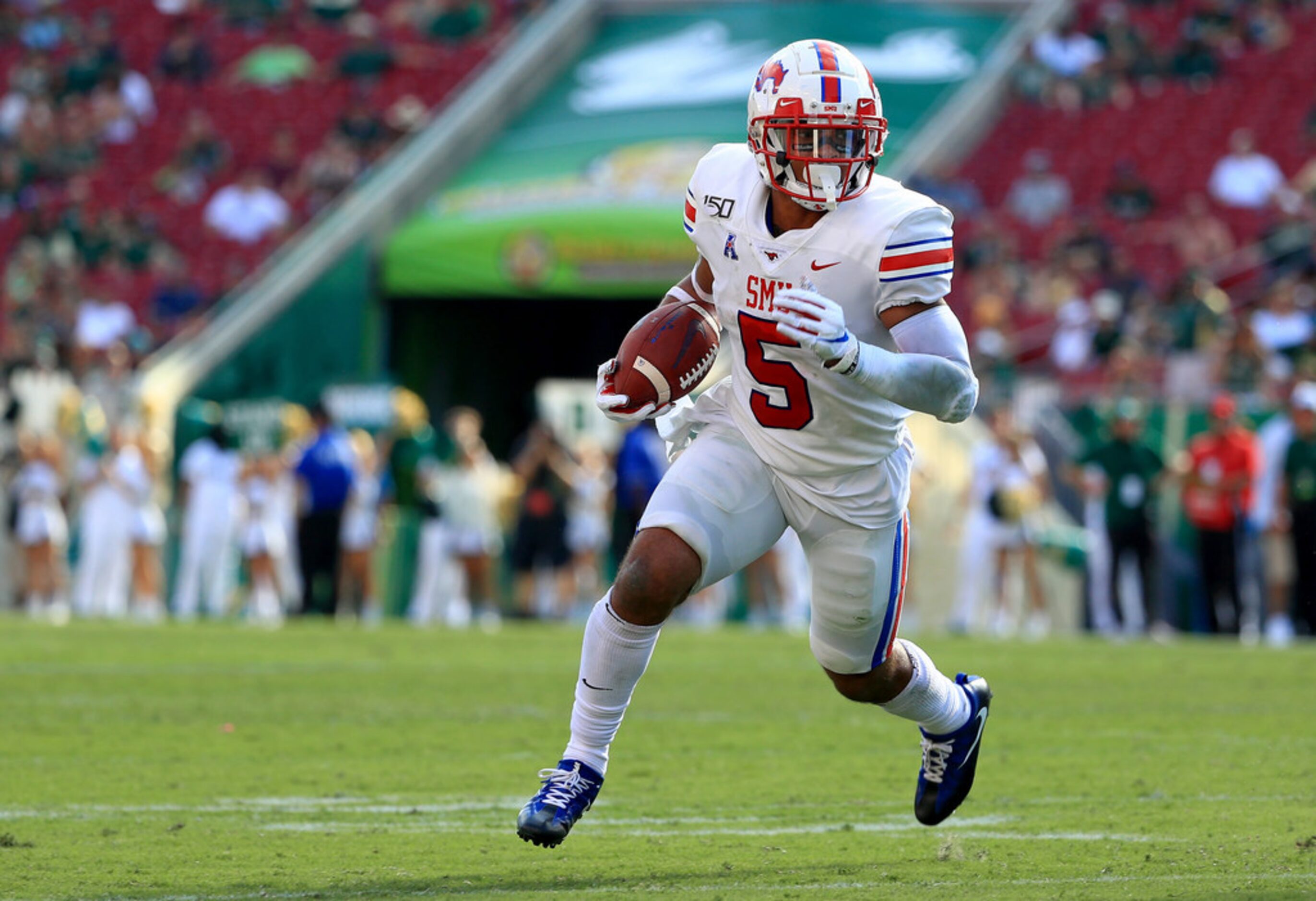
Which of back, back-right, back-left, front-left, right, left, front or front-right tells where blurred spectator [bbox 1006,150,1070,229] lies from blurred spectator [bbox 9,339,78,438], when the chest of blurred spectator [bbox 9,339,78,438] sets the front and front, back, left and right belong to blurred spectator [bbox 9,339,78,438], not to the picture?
left

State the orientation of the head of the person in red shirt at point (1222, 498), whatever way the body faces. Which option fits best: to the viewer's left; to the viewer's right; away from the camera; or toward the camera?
toward the camera

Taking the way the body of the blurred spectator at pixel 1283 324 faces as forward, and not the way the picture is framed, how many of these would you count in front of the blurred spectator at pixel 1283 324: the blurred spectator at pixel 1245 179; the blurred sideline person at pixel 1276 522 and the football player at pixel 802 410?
2

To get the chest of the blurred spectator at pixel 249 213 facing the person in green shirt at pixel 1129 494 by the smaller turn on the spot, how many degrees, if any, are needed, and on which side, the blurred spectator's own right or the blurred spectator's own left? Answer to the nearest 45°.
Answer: approximately 45° to the blurred spectator's own left

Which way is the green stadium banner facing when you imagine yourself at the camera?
facing the viewer

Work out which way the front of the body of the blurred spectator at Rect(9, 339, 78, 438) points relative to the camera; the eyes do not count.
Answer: toward the camera

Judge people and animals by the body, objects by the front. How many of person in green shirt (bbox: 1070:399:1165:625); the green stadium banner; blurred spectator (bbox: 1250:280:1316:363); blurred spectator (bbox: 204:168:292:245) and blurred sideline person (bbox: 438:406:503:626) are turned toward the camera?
5

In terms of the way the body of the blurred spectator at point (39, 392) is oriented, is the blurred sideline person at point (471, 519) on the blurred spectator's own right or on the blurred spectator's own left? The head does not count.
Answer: on the blurred spectator's own left

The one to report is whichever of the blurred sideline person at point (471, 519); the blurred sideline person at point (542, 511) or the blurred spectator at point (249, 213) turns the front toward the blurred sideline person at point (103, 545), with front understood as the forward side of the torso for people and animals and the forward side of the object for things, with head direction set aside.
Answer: the blurred spectator

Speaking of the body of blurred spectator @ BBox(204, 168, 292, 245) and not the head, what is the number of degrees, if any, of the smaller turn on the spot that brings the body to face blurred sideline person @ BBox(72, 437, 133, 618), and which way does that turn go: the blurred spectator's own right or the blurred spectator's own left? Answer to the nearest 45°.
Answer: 0° — they already face them

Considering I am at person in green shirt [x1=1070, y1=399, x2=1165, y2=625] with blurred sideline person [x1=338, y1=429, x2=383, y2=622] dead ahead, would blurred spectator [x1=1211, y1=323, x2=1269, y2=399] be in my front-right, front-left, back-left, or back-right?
back-right

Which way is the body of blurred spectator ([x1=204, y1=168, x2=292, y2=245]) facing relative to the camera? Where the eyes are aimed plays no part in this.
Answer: toward the camera

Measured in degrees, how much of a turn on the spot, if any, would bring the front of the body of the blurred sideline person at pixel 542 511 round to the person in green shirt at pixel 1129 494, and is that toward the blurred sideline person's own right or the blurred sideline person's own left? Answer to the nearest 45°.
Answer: approximately 90° to the blurred sideline person's own left

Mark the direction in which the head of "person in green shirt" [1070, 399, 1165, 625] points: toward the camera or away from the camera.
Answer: toward the camera
